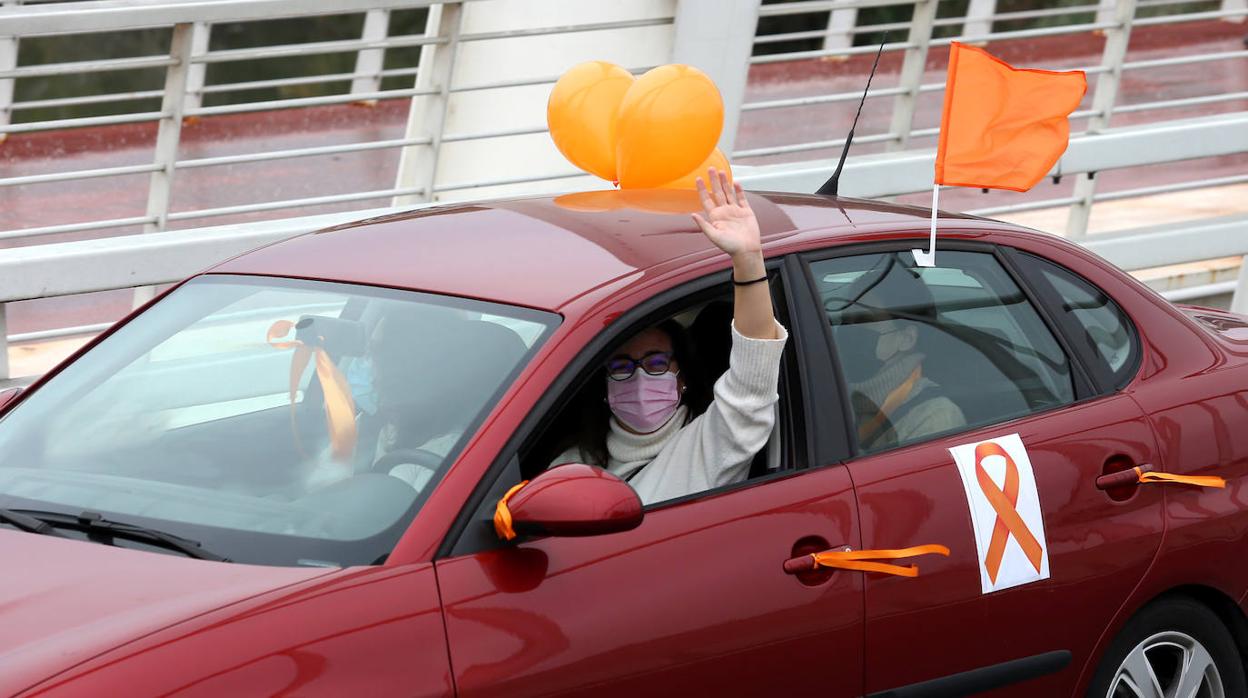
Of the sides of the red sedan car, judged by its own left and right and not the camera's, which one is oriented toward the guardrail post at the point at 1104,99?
back

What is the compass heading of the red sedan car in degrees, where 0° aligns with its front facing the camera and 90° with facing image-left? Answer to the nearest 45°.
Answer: approximately 45°
